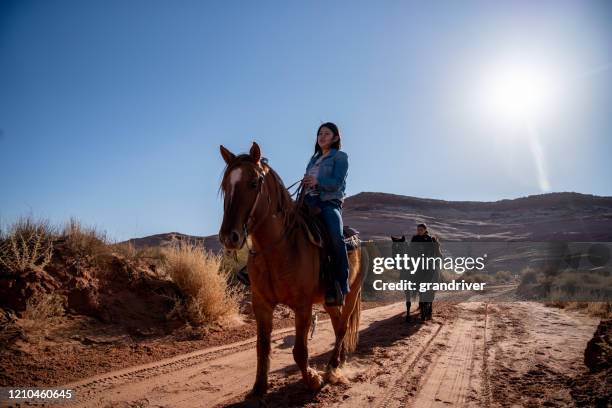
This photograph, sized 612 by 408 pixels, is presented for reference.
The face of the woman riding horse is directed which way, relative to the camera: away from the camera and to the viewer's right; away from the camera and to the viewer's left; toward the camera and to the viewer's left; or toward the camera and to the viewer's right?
toward the camera and to the viewer's left

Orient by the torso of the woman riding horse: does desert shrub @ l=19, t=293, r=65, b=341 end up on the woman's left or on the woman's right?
on the woman's right

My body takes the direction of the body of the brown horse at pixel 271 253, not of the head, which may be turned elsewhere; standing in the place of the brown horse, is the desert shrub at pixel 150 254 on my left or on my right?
on my right

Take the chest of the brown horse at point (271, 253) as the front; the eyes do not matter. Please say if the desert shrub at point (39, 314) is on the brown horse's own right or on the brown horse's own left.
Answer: on the brown horse's own right

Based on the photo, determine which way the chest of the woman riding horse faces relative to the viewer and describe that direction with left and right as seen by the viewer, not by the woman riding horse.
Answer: facing the viewer and to the left of the viewer

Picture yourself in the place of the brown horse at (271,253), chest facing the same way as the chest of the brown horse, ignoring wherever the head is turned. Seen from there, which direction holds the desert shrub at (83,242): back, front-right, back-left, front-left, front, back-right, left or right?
right

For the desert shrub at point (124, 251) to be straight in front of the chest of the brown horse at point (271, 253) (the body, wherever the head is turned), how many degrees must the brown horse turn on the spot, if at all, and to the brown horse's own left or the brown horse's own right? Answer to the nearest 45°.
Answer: approximately 90° to the brown horse's own right

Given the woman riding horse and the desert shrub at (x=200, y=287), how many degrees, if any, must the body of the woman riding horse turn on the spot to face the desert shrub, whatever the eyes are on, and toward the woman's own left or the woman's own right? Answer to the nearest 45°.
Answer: approximately 90° to the woman's own right
